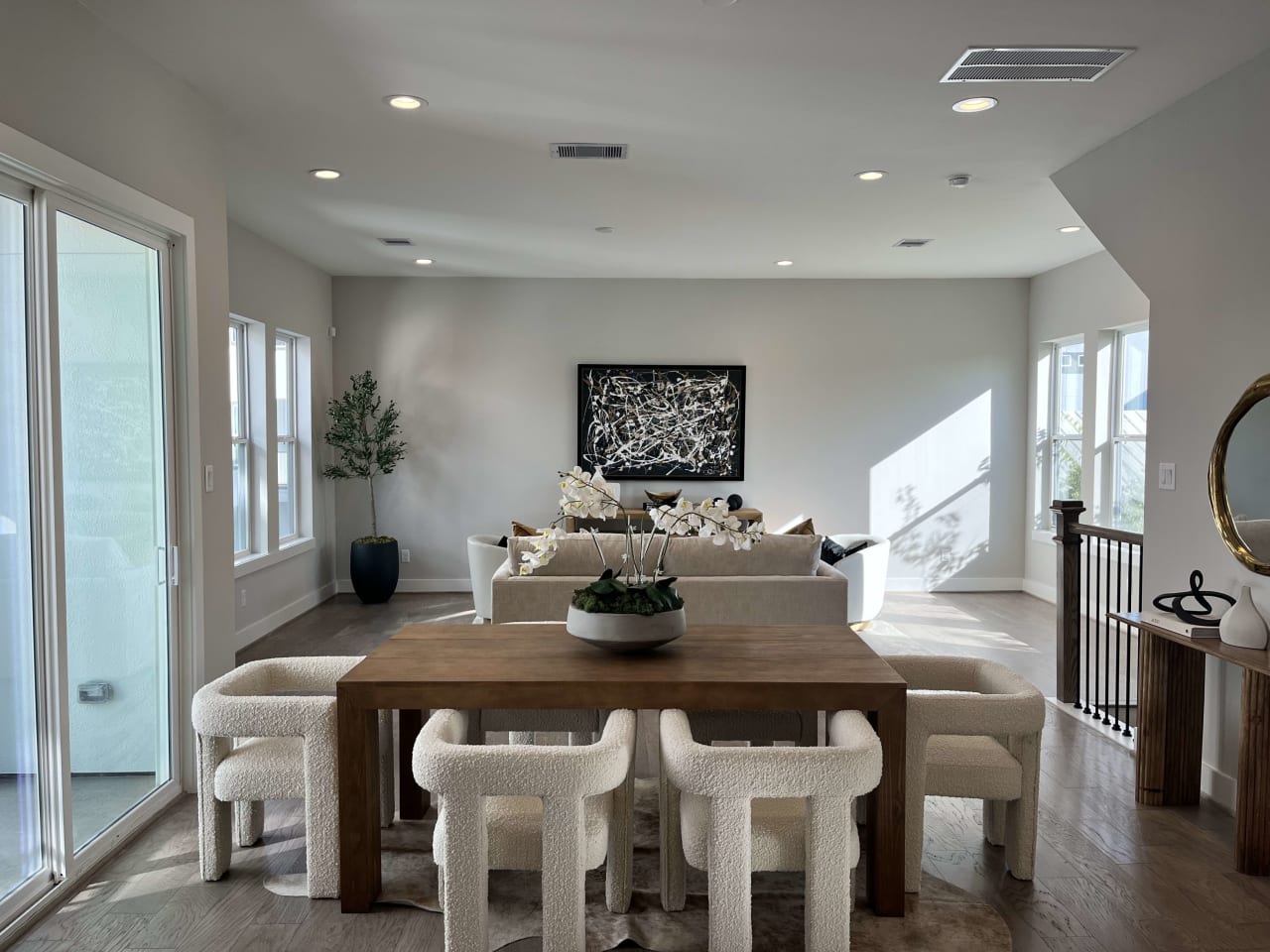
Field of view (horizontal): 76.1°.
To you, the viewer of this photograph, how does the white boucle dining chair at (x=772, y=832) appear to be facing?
facing away from the viewer

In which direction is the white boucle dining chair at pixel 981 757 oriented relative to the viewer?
to the viewer's left

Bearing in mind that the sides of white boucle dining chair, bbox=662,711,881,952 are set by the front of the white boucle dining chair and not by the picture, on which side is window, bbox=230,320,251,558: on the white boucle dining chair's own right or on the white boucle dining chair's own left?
on the white boucle dining chair's own left

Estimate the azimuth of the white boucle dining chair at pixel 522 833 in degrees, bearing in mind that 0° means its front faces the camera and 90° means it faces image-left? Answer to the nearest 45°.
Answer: approximately 180°

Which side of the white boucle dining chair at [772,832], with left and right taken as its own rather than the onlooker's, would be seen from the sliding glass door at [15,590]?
left

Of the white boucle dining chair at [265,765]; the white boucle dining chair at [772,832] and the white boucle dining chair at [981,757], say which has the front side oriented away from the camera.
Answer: the white boucle dining chair at [772,832]

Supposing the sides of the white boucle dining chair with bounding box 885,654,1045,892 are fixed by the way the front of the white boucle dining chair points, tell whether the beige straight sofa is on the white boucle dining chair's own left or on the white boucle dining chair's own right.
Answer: on the white boucle dining chair's own right

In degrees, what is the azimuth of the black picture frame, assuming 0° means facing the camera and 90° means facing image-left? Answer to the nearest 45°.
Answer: approximately 0°

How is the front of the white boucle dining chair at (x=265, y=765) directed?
to the viewer's right

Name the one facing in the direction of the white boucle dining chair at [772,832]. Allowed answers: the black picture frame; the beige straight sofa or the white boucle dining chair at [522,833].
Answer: the black picture frame

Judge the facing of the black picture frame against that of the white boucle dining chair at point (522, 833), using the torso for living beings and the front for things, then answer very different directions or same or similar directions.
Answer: very different directions
